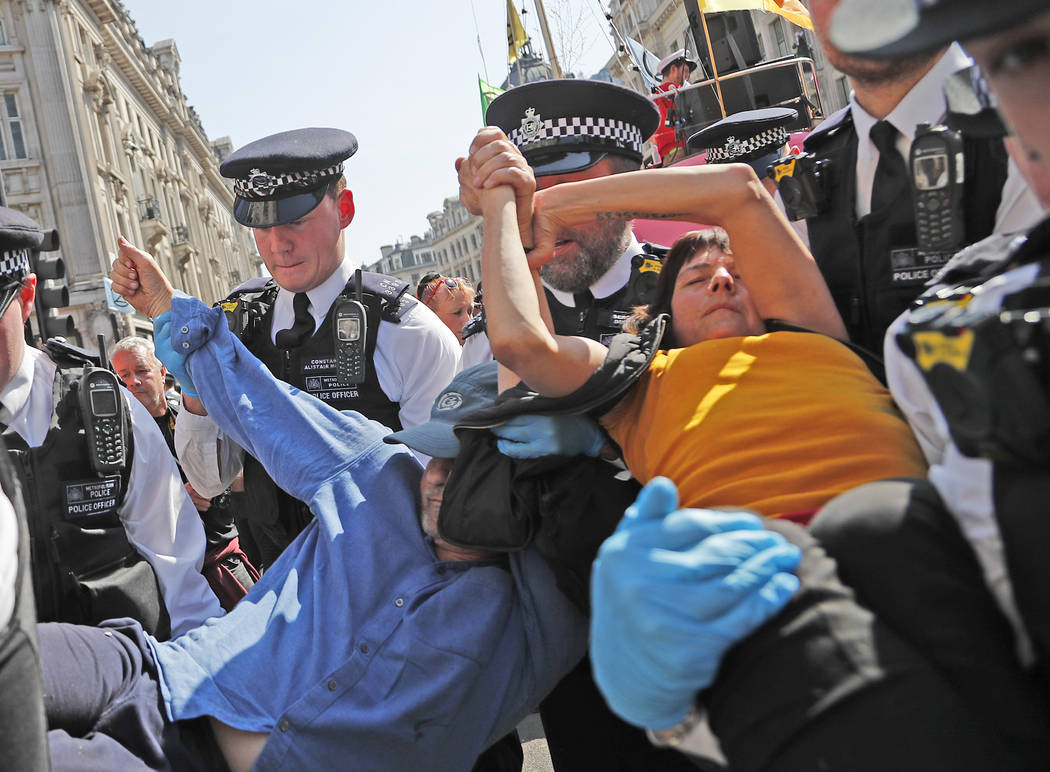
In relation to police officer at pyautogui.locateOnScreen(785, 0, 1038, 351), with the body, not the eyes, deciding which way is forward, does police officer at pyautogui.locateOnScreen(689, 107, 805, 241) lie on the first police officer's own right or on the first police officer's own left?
on the first police officer's own right

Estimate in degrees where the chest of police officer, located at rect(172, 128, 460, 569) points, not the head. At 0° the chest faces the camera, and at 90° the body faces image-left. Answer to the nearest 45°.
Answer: approximately 45°

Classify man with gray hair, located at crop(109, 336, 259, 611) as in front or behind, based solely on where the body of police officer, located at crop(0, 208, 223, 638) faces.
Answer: behind

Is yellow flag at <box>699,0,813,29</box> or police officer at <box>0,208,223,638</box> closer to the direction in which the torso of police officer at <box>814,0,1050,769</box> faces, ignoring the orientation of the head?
the police officer

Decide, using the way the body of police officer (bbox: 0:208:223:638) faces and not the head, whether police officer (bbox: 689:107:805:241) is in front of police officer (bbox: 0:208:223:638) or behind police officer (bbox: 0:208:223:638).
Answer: behind

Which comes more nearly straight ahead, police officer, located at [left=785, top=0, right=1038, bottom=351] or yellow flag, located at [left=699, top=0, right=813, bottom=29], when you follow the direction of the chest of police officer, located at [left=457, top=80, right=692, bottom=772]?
the police officer

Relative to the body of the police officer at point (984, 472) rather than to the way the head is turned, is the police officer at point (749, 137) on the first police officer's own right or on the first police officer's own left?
on the first police officer's own right

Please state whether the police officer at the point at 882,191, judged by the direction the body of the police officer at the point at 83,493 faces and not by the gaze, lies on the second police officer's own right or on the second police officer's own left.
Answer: on the second police officer's own left

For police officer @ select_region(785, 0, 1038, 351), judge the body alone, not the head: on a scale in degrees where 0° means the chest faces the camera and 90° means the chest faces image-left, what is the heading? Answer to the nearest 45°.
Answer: approximately 45°
